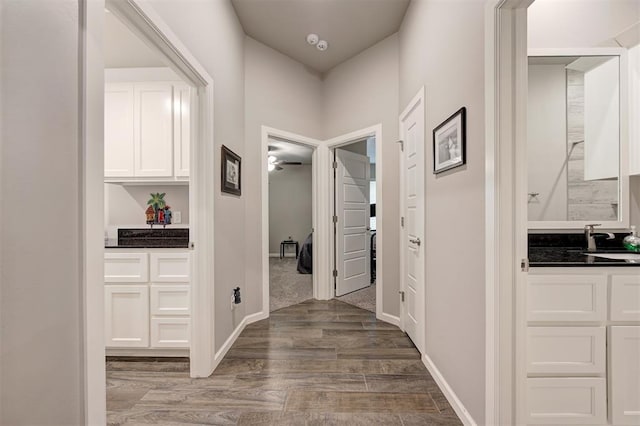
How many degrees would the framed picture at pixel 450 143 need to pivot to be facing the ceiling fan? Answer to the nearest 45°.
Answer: approximately 90° to its right

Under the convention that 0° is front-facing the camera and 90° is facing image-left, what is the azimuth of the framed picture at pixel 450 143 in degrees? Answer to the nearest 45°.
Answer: approximately 45°

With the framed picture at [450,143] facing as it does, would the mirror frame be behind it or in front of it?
behind

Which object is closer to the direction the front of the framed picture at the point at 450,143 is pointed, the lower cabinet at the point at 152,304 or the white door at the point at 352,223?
the lower cabinet

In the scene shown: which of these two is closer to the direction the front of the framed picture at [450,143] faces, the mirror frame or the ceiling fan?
the ceiling fan

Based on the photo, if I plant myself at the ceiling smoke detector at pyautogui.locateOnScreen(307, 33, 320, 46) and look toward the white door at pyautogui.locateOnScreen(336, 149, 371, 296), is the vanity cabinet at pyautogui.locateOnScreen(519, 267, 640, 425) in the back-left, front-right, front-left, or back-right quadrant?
back-right

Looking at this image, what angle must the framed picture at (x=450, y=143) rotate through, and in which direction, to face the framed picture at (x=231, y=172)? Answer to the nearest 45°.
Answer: approximately 45° to its right

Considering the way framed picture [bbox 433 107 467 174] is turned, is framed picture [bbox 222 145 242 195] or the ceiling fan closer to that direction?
the framed picture

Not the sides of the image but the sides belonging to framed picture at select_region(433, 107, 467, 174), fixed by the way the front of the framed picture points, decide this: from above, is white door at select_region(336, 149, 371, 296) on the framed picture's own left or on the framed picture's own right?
on the framed picture's own right
